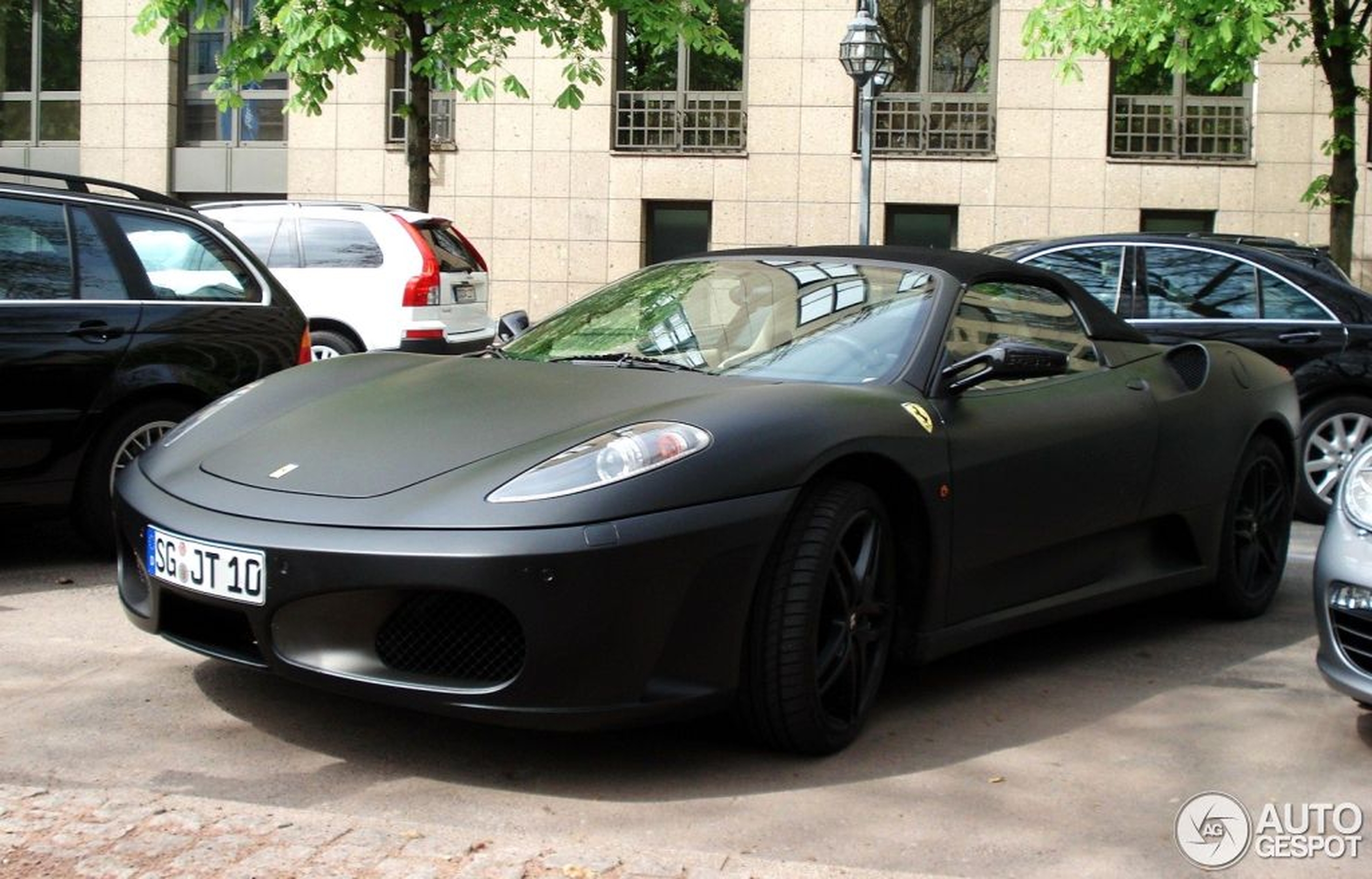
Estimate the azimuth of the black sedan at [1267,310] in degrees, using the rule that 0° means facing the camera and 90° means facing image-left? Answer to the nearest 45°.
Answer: approximately 90°

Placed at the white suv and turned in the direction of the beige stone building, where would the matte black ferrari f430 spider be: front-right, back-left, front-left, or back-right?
back-right

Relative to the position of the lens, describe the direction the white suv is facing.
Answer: facing away from the viewer and to the left of the viewer

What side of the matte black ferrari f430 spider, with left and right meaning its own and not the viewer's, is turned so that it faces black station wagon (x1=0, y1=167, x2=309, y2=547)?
right

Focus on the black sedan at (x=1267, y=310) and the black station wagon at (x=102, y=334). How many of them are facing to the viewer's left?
2

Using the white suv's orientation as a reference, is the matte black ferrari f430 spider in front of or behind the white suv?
behind

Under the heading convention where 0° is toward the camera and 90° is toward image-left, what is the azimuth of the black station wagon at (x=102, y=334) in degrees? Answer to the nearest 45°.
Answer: approximately 90°

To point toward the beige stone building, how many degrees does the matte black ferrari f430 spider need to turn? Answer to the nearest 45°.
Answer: approximately 135° to its right

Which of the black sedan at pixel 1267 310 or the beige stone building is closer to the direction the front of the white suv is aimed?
the beige stone building

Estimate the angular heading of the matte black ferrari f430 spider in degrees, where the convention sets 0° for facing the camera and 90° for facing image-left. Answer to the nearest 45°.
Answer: approximately 45°
